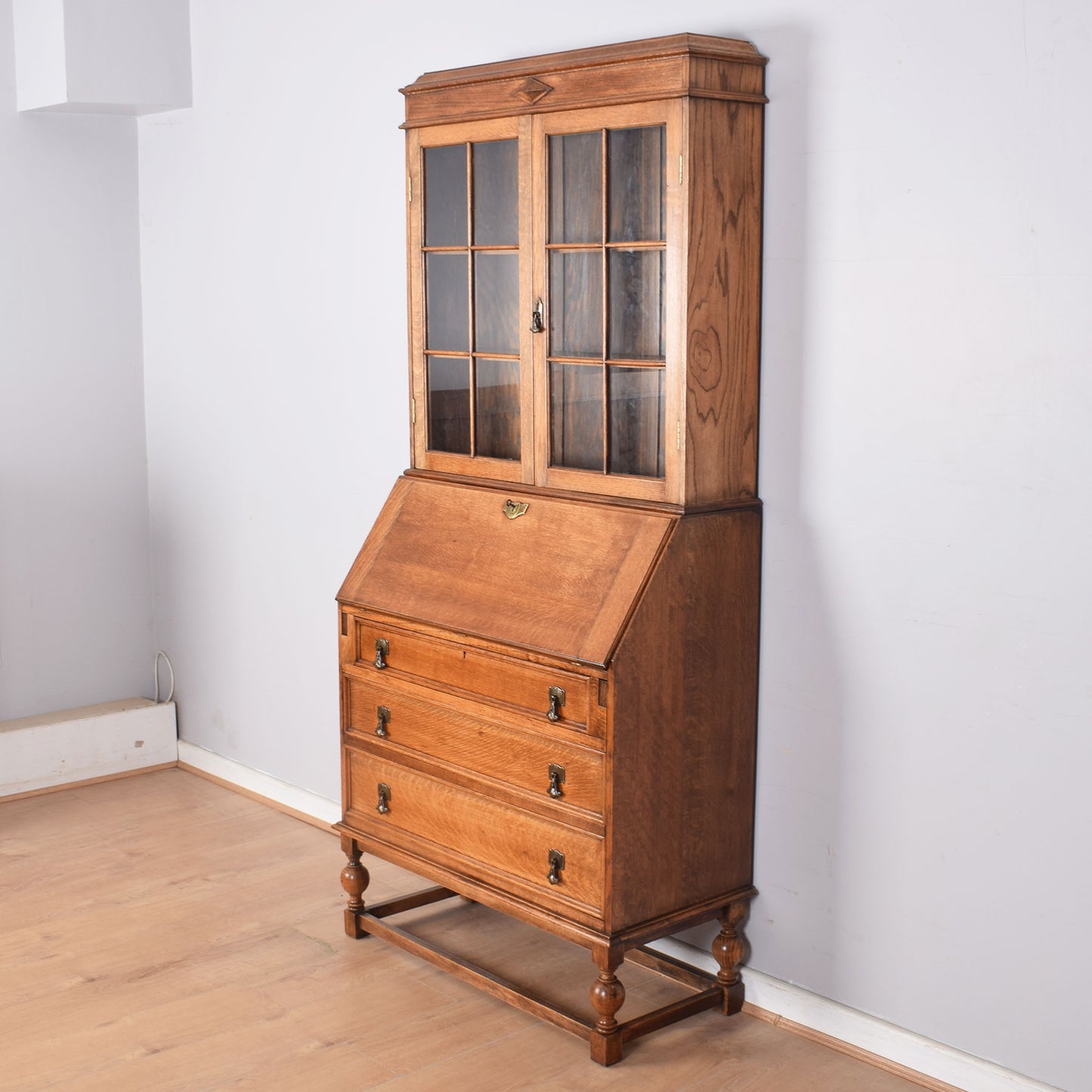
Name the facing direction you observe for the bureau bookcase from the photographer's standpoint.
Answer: facing the viewer and to the left of the viewer

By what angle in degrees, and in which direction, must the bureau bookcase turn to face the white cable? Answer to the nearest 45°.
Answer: approximately 90° to its right
